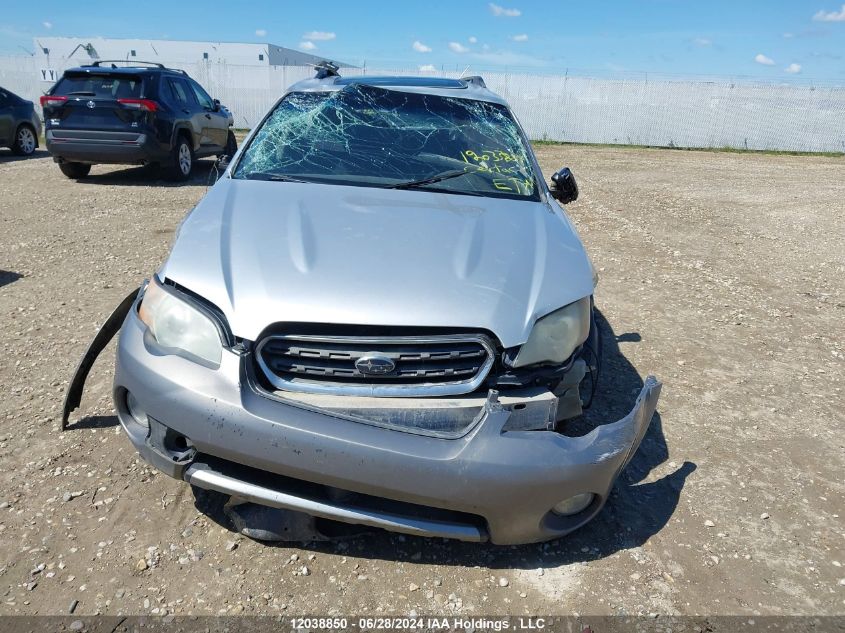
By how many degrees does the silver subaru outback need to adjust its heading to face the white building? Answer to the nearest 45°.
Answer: approximately 180°

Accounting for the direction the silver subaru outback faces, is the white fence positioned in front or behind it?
behind

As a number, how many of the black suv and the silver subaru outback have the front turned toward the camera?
1

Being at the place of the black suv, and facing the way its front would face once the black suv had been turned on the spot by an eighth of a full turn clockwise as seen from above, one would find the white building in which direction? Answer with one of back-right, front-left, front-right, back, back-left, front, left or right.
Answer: left

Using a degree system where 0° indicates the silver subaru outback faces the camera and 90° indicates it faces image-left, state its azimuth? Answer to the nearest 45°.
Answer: approximately 0°

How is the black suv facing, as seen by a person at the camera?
facing away from the viewer and to the right of the viewer

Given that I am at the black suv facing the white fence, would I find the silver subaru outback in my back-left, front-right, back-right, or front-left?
back-right

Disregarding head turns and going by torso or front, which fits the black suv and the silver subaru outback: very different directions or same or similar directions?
very different directions

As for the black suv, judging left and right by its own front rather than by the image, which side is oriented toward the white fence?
front
